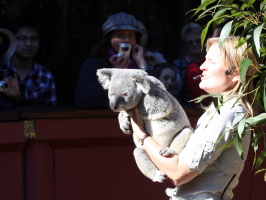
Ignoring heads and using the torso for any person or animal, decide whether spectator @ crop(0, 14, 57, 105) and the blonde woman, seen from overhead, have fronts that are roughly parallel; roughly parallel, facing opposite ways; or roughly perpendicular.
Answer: roughly perpendicular

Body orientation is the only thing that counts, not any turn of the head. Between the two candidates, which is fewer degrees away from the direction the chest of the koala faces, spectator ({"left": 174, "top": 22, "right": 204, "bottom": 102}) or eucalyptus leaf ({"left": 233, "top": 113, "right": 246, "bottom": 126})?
the eucalyptus leaf

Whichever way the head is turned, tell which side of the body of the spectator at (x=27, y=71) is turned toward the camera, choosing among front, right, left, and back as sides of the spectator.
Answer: front

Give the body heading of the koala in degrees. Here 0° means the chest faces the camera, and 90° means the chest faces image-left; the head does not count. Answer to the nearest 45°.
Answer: approximately 45°

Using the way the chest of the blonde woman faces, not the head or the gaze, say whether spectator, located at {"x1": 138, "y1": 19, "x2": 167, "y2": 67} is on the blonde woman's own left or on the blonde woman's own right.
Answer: on the blonde woman's own right

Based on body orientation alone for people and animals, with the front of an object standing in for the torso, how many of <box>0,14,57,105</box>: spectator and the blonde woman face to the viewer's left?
1

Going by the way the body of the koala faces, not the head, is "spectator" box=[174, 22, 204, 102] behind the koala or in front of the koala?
behind

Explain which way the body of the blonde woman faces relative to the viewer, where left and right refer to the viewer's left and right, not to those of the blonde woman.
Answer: facing to the left of the viewer

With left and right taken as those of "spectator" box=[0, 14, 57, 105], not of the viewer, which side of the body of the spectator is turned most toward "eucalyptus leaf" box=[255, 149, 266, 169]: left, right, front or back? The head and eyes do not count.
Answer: front
